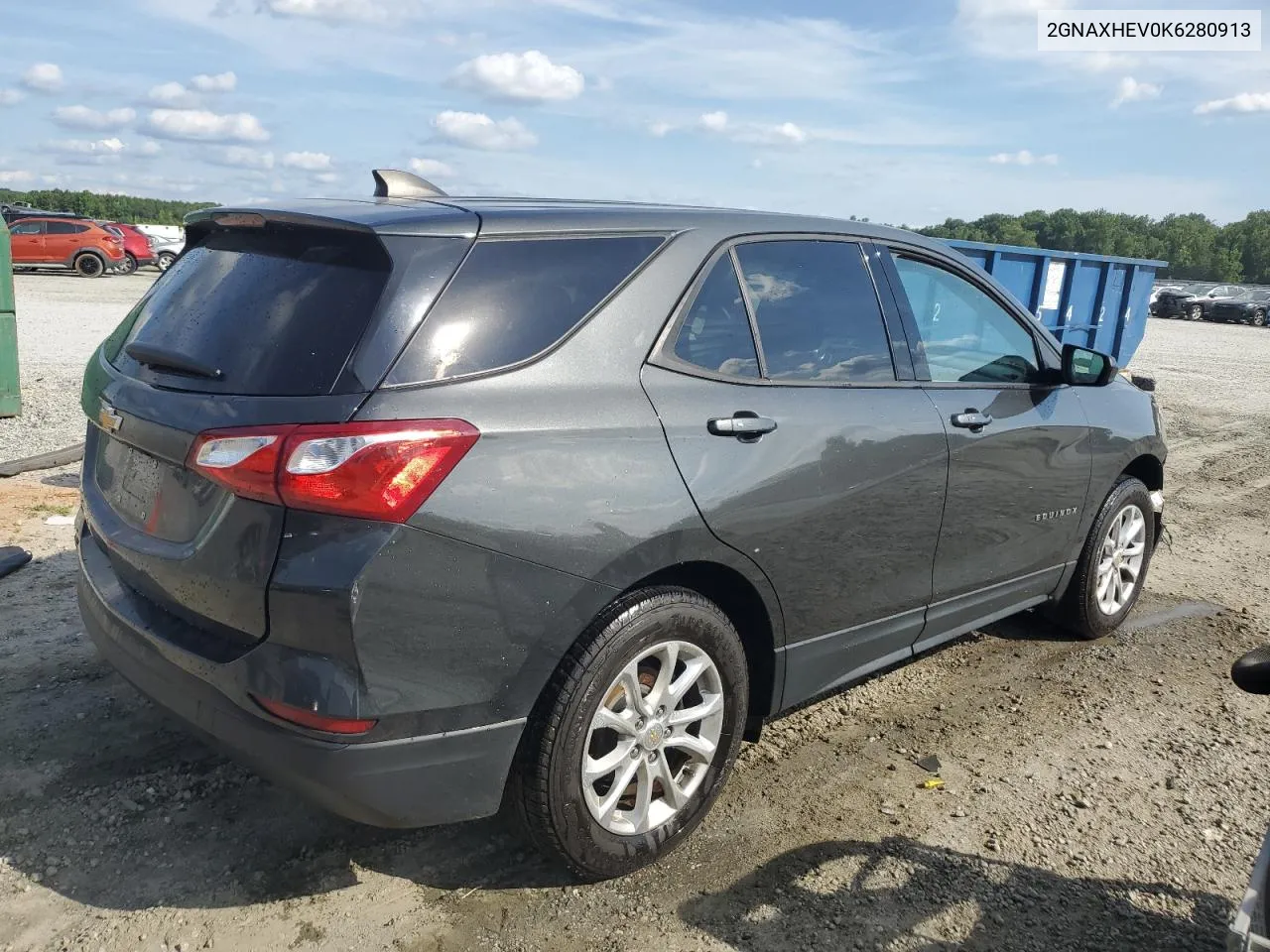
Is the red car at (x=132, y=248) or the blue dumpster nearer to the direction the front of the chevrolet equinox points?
the blue dumpster

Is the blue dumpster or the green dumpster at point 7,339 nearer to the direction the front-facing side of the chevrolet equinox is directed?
the blue dumpster

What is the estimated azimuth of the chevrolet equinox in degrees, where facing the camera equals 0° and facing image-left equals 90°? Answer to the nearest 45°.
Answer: approximately 225°

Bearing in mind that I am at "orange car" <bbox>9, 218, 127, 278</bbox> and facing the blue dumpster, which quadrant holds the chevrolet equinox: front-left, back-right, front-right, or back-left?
front-right

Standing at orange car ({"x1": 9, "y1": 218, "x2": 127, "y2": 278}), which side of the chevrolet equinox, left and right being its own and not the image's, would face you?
left

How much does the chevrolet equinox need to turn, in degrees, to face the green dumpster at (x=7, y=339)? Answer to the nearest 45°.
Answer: approximately 90° to its left

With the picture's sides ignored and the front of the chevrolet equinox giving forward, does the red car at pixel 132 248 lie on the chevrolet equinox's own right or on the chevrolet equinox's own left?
on the chevrolet equinox's own left

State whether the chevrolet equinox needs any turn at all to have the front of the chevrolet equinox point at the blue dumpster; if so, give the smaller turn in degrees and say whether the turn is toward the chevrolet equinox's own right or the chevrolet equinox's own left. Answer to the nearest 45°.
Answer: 0° — it already faces it
